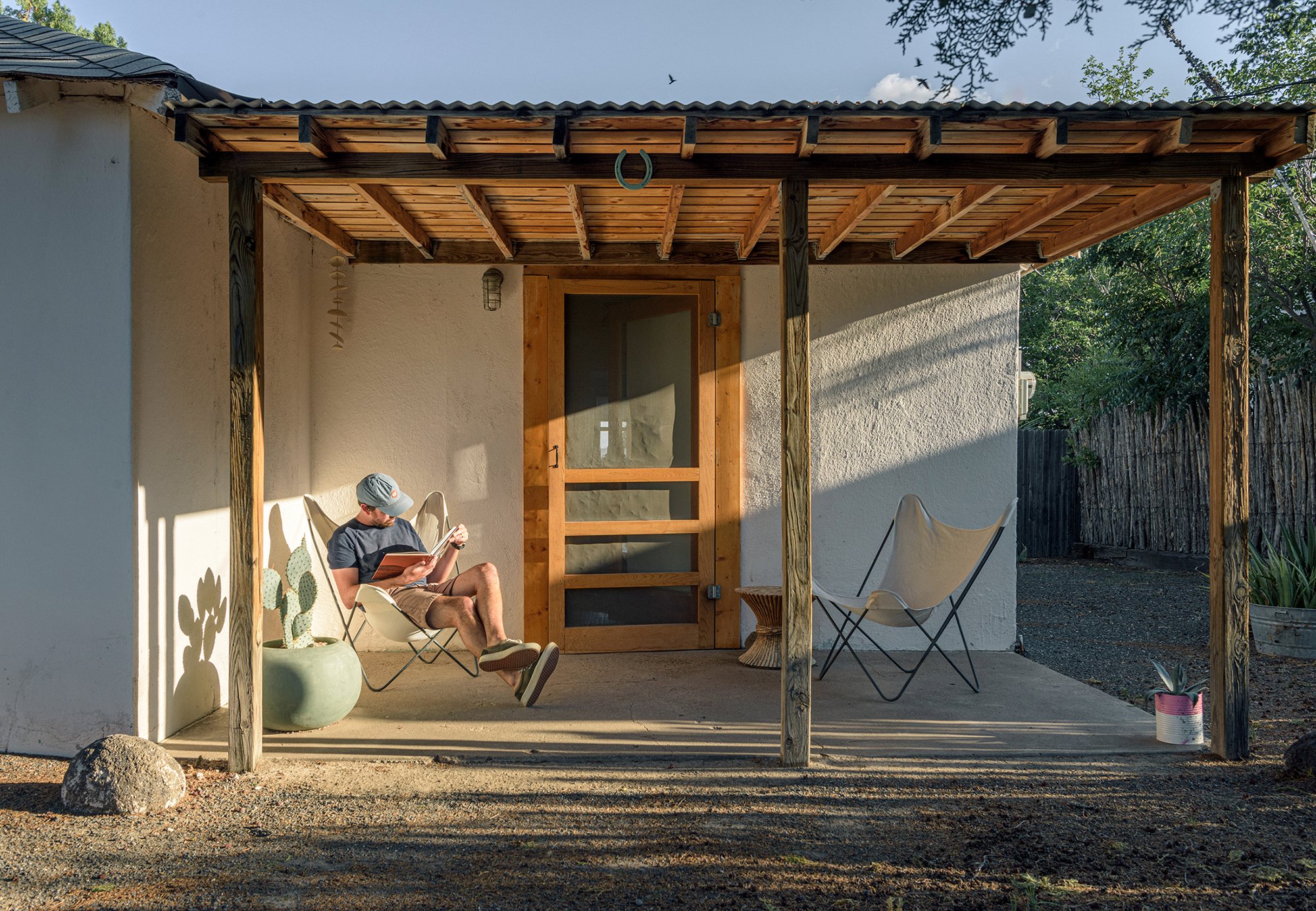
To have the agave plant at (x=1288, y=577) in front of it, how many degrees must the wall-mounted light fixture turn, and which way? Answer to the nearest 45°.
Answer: approximately 90° to its left

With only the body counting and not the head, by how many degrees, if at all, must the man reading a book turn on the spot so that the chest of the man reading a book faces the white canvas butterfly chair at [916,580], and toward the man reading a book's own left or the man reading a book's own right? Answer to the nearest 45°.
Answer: approximately 45° to the man reading a book's own left

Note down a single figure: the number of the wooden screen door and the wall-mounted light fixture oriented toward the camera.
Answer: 2

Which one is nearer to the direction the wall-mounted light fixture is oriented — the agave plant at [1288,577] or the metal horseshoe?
the metal horseshoe

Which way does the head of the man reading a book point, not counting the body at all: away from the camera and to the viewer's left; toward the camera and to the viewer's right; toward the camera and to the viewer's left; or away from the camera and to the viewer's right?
toward the camera and to the viewer's right

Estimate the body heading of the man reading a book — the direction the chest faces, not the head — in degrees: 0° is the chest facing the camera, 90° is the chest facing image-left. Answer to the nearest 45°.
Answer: approximately 315°

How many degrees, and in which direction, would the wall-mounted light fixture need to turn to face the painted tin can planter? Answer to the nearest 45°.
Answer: approximately 45° to its left

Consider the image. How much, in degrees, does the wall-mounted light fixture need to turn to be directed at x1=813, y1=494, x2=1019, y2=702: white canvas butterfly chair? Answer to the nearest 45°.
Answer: approximately 45° to its left
